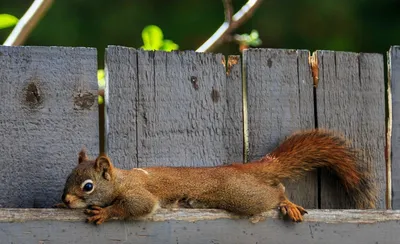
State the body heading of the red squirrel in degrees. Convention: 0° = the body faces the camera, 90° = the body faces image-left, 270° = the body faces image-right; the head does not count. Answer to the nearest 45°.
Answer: approximately 90°

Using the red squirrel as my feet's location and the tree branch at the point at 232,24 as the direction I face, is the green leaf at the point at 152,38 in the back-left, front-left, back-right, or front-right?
front-left

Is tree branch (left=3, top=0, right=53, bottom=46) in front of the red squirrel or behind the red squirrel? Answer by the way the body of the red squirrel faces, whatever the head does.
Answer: in front

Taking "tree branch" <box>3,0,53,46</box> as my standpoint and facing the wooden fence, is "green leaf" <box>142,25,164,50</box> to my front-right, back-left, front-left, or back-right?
front-left
